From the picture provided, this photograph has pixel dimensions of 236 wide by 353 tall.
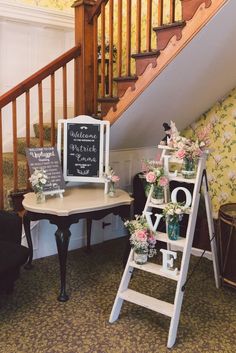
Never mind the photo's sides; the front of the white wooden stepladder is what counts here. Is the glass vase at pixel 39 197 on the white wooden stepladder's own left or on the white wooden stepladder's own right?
on the white wooden stepladder's own right

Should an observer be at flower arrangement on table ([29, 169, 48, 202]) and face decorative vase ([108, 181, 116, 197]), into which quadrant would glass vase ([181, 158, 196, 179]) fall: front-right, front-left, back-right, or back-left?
front-right

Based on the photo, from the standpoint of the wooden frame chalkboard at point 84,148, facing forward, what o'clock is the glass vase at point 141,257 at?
The glass vase is roughly at 11 o'clock from the wooden frame chalkboard.

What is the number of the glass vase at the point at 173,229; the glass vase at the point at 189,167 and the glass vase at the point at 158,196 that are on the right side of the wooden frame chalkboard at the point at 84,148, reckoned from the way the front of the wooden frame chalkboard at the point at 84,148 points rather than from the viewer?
0

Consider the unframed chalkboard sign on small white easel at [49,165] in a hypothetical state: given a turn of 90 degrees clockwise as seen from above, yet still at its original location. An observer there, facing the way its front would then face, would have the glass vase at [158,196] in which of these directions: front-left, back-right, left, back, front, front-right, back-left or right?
back-left

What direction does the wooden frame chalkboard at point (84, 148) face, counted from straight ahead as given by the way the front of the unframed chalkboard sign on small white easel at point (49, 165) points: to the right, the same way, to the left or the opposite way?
the same way

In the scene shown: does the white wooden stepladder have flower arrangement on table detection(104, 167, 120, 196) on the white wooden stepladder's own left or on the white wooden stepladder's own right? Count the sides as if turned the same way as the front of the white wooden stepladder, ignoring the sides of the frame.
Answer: on the white wooden stepladder's own right

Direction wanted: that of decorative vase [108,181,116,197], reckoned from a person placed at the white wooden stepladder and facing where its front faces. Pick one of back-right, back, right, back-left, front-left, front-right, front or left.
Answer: right

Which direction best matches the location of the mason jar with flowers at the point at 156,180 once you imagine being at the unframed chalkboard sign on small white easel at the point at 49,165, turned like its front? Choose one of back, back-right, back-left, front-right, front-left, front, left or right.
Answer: front-left

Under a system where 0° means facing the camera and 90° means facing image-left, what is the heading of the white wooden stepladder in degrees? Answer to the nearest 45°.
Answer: approximately 45°

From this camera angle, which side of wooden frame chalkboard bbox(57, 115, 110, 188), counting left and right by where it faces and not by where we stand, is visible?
front

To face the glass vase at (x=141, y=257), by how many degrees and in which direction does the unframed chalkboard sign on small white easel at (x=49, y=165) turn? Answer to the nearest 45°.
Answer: approximately 45° to its left

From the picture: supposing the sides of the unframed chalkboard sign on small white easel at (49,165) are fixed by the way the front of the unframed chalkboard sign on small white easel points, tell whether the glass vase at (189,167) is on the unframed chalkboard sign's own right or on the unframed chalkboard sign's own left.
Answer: on the unframed chalkboard sign's own left

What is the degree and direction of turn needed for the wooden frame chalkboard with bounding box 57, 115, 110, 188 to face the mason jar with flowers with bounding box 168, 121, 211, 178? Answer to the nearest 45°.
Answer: approximately 45° to its left

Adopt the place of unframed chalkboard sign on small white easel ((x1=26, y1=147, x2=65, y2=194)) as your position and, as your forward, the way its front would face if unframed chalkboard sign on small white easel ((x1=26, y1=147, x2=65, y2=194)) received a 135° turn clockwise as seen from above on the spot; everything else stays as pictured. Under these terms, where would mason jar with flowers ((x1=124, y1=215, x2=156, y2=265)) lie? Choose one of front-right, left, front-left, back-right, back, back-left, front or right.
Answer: back

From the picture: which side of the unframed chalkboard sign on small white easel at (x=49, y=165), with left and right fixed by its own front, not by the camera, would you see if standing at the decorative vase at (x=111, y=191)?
left
